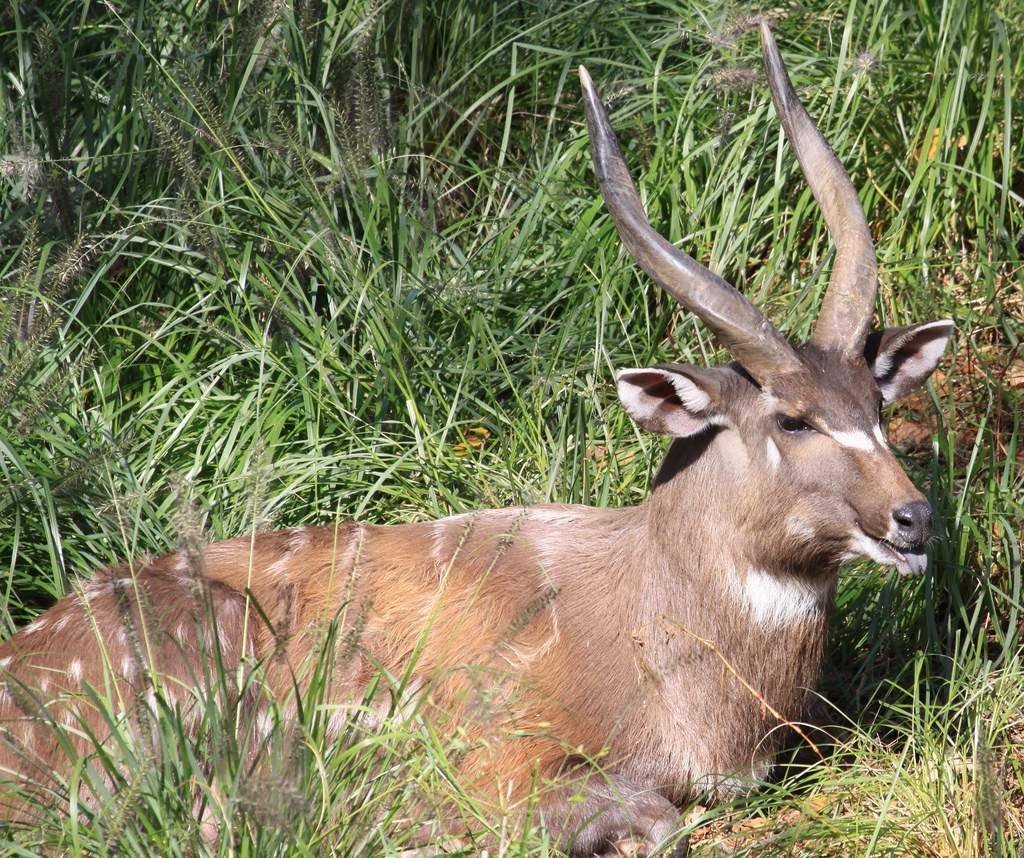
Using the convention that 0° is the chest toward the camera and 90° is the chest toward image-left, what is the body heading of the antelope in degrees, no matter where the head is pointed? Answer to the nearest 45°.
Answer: approximately 315°
